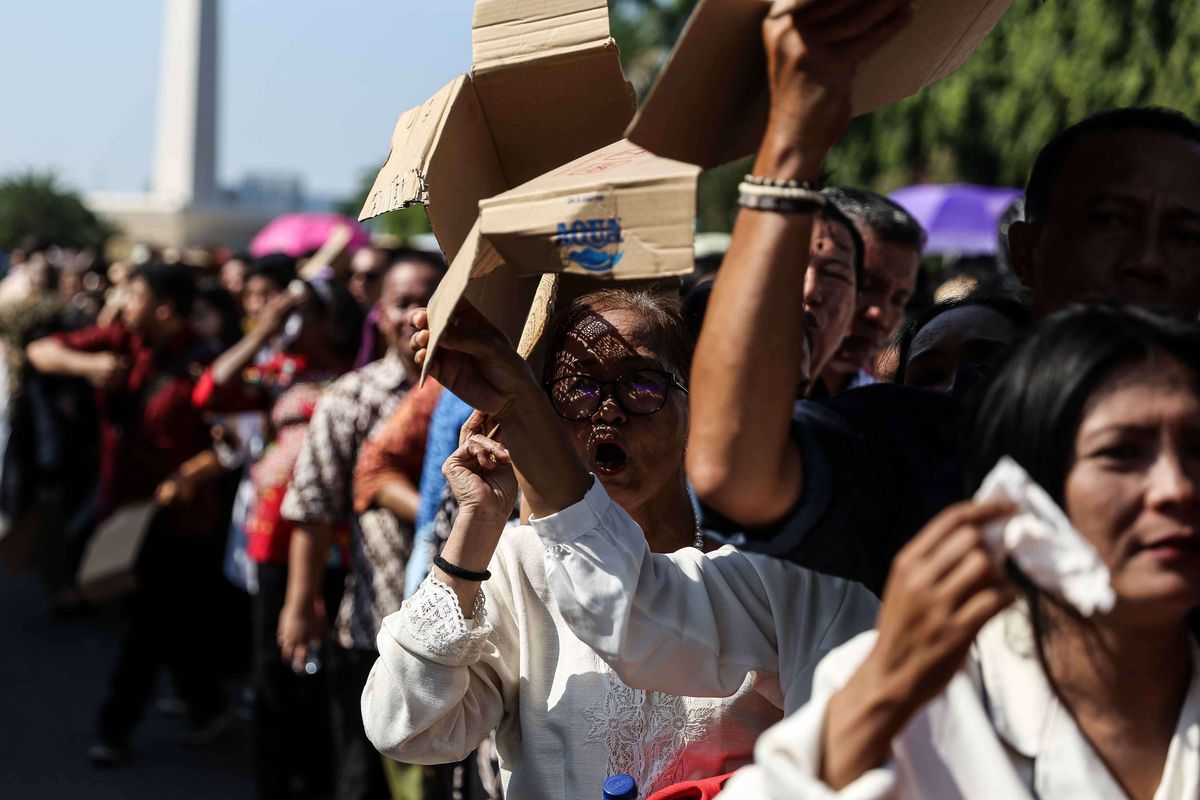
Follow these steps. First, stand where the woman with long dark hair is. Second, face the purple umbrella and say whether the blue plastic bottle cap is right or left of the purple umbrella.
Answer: left

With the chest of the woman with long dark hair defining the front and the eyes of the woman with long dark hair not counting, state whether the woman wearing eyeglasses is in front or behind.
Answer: behind

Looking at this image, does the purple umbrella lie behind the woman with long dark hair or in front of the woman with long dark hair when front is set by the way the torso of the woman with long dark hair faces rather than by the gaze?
behind
